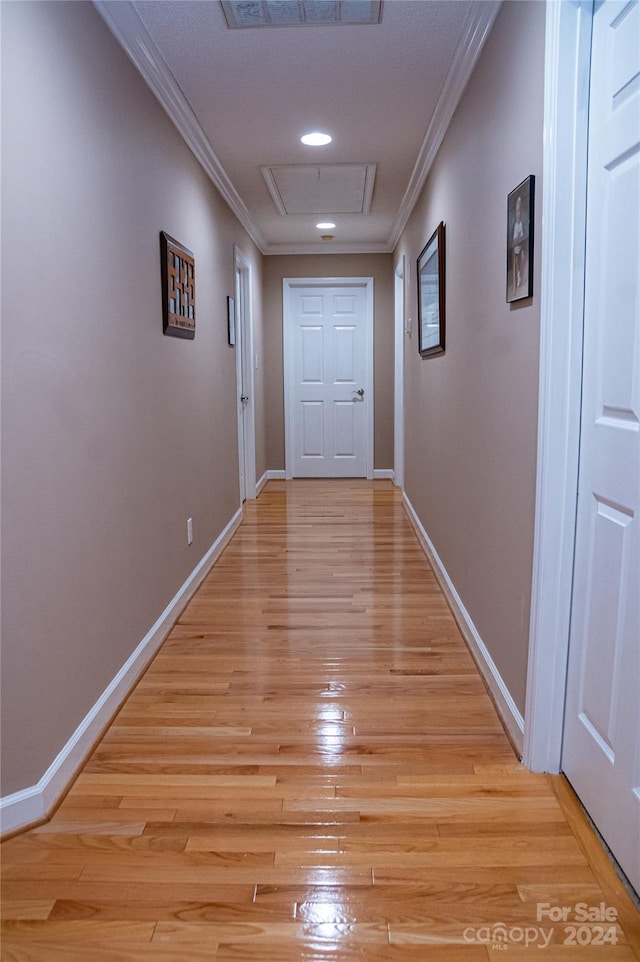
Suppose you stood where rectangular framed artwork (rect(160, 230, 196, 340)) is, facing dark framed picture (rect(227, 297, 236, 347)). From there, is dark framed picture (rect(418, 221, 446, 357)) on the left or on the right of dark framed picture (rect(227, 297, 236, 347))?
right

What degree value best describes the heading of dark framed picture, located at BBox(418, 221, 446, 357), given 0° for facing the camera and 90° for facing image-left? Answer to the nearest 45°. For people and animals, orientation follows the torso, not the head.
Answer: approximately 90°

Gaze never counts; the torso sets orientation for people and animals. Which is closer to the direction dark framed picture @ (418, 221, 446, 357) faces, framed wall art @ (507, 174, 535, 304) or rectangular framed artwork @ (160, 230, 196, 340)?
the rectangular framed artwork

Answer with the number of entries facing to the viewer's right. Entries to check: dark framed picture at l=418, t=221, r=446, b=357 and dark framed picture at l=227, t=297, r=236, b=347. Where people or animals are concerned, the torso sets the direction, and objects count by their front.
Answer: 1

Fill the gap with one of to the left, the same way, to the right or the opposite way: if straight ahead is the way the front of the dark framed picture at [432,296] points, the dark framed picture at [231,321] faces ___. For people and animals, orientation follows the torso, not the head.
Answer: the opposite way

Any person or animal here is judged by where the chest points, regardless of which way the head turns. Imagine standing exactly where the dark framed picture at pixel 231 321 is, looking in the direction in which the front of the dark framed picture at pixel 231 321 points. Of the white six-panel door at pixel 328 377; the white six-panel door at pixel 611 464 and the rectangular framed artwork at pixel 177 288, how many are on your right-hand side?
2

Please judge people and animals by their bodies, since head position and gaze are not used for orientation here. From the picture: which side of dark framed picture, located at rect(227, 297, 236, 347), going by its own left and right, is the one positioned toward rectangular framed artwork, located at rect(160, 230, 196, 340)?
right

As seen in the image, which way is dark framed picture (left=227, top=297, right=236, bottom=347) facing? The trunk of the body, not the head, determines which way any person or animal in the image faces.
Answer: to the viewer's right

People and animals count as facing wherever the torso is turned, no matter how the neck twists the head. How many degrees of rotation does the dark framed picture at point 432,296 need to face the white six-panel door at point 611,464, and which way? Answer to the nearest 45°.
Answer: approximately 90° to its left

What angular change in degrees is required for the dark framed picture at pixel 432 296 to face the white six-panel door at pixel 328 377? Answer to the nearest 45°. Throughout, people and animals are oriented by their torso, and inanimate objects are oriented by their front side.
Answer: approximately 90° to its right
